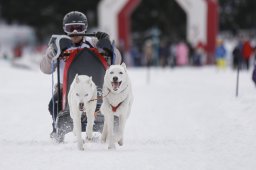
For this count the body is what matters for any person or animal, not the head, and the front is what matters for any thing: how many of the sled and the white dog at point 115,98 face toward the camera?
2

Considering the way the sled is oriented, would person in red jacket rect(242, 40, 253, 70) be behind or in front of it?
behind

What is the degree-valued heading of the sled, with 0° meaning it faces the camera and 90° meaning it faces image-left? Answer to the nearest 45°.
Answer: approximately 0°

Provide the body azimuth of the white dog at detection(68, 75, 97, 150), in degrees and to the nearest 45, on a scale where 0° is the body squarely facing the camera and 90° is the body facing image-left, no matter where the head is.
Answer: approximately 0°

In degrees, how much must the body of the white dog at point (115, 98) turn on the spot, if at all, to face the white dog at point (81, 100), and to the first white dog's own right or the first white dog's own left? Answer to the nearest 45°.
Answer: approximately 90° to the first white dog's own right

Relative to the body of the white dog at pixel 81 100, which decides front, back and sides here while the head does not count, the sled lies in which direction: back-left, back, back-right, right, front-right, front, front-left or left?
back

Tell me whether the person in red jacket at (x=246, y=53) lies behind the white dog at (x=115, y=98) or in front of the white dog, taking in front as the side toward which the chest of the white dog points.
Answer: behind

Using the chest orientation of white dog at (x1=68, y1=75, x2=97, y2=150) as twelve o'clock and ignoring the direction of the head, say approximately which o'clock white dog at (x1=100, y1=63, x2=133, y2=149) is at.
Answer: white dog at (x1=100, y1=63, x2=133, y2=149) is roughly at 9 o'clock from white dog at (x1=68, y1=75, x2=97, y2=150).

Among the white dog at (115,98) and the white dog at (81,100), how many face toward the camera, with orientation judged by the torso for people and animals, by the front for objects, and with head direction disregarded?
2

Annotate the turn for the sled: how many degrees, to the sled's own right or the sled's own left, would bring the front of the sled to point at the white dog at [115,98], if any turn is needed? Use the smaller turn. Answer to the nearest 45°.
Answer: approximately 45° to the sled's own left
